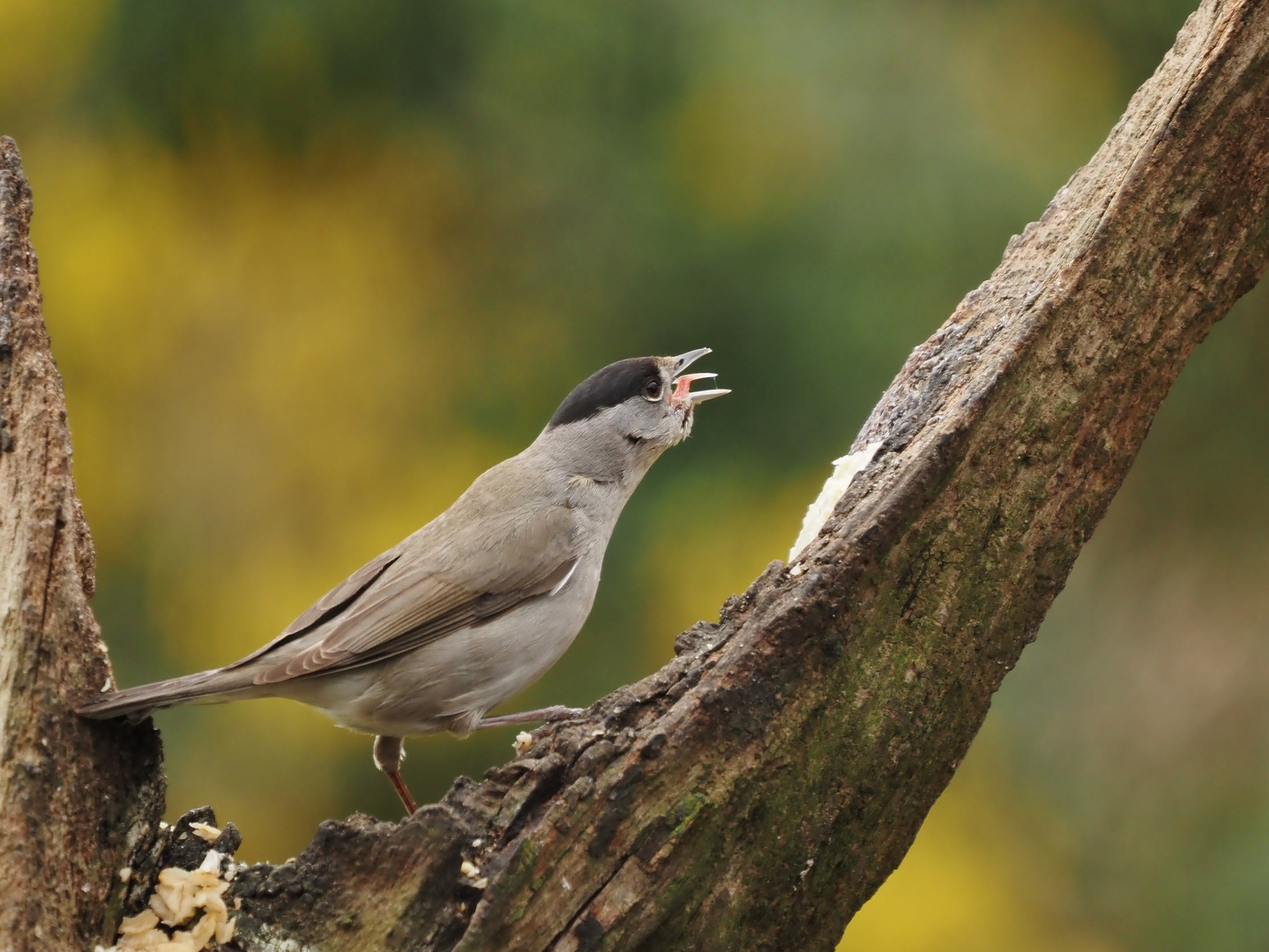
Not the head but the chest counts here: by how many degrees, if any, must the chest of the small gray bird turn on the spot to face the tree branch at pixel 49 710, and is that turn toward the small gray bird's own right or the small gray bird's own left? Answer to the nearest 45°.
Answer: approximately 135° to the small gray bird's own right

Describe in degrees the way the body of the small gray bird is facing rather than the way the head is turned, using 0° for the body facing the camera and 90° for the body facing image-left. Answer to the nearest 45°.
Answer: approximately 270°
